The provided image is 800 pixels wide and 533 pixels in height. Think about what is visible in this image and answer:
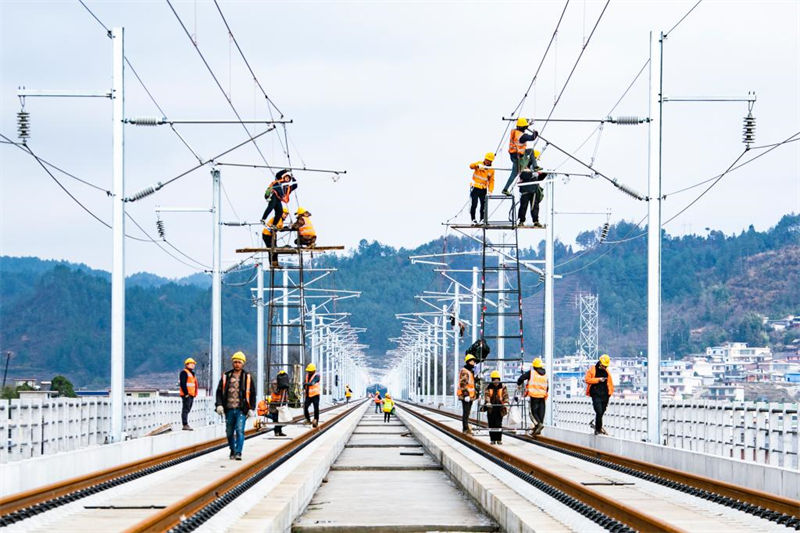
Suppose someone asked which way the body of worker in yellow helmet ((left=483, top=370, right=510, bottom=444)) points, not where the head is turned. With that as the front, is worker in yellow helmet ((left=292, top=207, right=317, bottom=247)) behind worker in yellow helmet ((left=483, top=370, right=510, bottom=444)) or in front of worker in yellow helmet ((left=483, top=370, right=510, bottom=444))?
behind

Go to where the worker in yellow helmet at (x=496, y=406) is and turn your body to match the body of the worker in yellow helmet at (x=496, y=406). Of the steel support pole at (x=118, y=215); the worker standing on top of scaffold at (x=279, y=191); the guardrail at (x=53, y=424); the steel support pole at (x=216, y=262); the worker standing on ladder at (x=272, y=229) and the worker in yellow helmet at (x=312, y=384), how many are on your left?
0

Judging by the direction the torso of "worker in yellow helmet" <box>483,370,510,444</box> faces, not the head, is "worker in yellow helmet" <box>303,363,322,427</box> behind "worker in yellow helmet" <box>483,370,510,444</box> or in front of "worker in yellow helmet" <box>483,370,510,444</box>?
behind

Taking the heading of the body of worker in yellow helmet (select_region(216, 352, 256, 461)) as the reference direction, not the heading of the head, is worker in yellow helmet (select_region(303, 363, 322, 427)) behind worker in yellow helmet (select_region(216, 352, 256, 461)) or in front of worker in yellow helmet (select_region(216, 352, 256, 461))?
behind

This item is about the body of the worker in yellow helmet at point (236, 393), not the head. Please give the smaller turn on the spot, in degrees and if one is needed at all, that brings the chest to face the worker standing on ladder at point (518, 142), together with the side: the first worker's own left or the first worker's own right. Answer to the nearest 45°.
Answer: approximately 135° to the first worker's own left

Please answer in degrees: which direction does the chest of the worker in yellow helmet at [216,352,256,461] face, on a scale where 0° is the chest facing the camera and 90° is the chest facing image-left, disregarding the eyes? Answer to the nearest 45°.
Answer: approximately 0°

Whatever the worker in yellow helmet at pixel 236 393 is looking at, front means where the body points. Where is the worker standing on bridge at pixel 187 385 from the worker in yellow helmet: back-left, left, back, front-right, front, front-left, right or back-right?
back

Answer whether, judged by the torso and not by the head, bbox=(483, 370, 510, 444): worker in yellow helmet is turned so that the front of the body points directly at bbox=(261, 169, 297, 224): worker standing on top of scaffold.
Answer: no

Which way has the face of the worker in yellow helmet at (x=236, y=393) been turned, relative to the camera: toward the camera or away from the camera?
toward the camera

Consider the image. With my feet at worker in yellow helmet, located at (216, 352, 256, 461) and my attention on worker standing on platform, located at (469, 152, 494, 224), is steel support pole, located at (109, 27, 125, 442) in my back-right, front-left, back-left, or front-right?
front-left

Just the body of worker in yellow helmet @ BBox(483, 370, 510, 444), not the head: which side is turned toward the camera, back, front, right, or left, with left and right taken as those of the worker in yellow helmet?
front

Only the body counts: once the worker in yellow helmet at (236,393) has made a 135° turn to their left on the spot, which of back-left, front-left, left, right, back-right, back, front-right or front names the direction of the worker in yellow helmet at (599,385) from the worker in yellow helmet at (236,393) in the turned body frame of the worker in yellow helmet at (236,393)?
front

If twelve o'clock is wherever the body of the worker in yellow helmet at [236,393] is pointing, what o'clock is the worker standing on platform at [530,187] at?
The worker standing on platform is roughly at 7 o'clock from the worker in yellow helmet.

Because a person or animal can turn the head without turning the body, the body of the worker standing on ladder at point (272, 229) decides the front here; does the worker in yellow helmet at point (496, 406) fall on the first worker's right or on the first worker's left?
on the first worker's right

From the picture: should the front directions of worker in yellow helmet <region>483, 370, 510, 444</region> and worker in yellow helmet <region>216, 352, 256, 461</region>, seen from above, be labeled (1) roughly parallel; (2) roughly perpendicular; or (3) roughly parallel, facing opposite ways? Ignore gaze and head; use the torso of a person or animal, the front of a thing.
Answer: roughly parallel

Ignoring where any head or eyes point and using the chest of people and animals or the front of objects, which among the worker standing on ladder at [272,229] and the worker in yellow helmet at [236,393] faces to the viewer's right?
the worker standing on ladder

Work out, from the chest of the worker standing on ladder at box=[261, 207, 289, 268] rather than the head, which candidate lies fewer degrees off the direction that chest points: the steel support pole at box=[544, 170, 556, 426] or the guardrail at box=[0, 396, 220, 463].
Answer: the steel support pole
